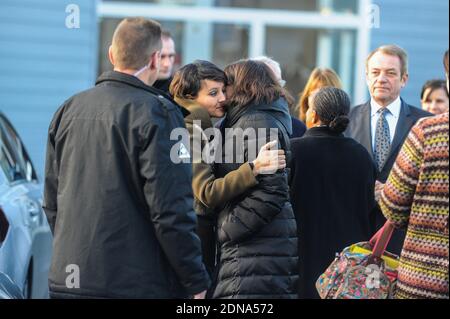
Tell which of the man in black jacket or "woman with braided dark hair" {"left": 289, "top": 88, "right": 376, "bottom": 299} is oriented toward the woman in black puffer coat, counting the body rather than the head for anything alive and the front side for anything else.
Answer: the man in black jacket

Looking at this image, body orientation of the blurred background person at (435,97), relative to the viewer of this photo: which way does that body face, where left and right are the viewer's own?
facing the viewer

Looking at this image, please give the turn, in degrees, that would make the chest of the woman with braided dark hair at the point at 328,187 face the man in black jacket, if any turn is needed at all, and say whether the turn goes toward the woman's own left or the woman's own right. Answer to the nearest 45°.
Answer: approximately 90° to the woman's own left

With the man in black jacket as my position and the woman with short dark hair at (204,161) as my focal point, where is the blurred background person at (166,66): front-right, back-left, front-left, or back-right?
front-left

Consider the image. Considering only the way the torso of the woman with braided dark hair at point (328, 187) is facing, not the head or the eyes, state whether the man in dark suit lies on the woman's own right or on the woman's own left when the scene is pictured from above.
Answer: on the woman's own right

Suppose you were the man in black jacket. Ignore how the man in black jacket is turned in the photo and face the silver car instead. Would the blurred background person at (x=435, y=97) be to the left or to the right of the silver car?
right

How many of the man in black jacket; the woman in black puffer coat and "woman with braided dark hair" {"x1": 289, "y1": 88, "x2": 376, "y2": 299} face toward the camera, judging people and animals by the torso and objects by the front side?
0

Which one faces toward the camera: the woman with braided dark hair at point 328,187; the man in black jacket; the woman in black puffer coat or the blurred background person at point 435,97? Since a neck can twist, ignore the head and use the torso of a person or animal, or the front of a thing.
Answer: the blurred background person

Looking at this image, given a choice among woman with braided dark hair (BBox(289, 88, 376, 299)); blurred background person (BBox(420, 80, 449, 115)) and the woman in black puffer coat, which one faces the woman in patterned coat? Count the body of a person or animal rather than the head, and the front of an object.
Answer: the blurred background person

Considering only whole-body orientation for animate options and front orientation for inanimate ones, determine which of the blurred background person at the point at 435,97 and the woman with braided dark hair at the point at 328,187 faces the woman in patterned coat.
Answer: the blurred background person

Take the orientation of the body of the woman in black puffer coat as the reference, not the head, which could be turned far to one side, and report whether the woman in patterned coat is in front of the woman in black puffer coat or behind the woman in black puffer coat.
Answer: behind

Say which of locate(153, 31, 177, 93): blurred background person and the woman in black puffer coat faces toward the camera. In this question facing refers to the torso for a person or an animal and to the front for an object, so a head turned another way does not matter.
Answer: the blurred background person

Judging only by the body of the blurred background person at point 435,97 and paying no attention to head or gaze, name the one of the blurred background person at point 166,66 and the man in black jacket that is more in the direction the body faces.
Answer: the man in black jacket

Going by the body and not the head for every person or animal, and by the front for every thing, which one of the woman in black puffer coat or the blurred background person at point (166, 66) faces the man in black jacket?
the blurred background person

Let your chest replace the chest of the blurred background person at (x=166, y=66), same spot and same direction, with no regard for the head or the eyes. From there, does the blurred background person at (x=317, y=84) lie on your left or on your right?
on your left

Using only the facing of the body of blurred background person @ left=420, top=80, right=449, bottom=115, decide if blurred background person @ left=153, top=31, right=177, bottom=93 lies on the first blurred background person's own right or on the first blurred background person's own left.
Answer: on the first blurred background person's own right

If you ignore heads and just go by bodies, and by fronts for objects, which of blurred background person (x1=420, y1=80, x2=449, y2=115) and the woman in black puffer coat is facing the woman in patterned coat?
the blurred background person

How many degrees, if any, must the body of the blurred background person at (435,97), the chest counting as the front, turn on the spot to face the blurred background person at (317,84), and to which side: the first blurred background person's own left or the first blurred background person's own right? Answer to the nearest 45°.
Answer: approximately 45° to the first blurred background person's own right

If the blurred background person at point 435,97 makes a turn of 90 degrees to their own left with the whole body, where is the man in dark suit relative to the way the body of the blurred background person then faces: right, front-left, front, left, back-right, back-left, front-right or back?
right
